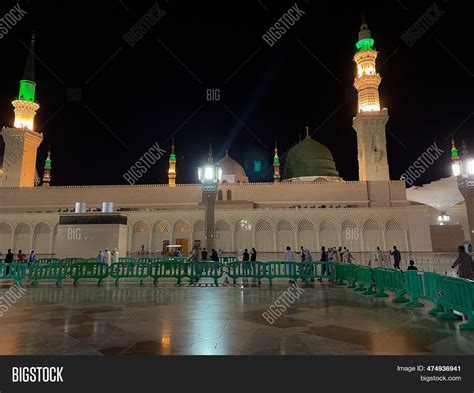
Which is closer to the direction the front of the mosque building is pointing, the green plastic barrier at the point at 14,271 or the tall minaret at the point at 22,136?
the green plastic barrier

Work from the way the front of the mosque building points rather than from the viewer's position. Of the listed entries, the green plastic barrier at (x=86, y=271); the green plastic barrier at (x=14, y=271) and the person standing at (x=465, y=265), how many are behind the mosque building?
0

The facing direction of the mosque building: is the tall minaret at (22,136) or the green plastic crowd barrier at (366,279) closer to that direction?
the green plastic crowd barrier

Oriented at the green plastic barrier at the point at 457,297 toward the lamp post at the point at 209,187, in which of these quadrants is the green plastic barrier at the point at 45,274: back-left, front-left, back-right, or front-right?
front-left

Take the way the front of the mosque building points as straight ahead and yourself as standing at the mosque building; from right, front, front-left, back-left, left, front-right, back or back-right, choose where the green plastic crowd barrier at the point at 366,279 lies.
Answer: front

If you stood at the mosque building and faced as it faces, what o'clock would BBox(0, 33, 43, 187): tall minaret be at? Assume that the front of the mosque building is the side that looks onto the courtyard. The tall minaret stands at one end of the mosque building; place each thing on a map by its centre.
The tall minaret is roughly at 3 o'clock from the mosque building.

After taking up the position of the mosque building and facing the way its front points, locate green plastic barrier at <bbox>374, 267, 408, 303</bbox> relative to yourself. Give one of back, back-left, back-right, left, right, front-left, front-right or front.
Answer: front

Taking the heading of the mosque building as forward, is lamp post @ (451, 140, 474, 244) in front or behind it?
in front

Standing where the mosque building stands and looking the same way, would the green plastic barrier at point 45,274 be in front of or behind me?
in front

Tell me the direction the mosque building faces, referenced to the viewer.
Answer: facing the viewer

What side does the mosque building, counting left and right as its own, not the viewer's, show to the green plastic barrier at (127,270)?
front

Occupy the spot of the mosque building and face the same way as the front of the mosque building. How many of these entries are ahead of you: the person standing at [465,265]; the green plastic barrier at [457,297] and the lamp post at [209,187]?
3

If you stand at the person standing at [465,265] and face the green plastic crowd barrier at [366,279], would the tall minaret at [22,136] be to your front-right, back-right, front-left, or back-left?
front-right

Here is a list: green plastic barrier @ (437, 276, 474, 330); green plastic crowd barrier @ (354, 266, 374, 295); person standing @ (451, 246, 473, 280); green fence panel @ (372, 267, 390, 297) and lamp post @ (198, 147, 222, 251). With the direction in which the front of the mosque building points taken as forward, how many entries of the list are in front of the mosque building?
5

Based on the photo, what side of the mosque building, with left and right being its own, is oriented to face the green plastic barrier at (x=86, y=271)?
front

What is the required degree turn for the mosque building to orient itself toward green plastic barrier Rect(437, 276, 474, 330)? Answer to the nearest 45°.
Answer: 0° — it already faces it

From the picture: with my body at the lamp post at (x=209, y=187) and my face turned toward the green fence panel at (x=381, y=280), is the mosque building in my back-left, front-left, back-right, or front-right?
back-left

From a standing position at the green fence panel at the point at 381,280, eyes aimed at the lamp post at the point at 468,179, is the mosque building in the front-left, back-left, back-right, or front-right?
front-left

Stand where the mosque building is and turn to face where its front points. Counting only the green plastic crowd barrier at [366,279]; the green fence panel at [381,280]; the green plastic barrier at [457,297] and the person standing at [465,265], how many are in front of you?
4
